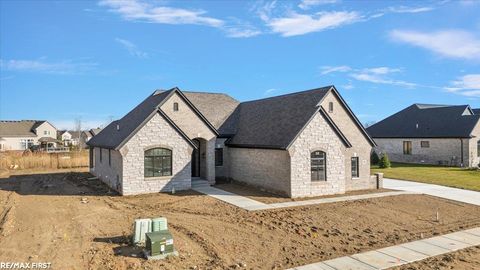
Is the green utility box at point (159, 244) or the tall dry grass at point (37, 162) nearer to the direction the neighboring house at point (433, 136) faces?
the green utility box

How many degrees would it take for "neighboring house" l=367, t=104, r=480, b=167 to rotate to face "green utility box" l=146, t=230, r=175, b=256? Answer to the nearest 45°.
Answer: approximately 45° to its right

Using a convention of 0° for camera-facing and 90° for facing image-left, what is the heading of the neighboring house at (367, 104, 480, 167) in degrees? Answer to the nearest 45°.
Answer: approximately 315°

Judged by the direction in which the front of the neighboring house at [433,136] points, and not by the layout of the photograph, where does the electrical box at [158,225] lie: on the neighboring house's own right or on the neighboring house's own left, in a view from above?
on the neighboring house's own right

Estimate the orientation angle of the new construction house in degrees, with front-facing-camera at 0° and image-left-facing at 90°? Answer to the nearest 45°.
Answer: approximately 315°

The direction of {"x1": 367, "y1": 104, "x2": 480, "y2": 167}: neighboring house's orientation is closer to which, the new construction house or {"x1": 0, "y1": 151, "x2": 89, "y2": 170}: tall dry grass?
the new construction house

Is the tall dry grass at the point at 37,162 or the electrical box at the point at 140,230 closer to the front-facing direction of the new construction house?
the electrical box

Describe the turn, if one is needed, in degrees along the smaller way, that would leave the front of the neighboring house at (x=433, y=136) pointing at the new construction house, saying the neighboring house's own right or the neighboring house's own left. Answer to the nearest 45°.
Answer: approximately 45° to the neighboring house's own right
